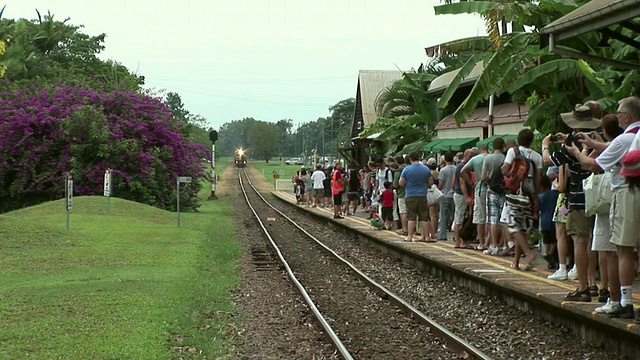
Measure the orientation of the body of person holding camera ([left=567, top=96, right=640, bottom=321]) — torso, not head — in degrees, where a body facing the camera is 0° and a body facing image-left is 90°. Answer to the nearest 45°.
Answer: approximately 90°

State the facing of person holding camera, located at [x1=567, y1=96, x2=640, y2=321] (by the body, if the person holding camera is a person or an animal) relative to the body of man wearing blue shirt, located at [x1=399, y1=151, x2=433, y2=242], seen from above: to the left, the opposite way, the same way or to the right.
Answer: to the left

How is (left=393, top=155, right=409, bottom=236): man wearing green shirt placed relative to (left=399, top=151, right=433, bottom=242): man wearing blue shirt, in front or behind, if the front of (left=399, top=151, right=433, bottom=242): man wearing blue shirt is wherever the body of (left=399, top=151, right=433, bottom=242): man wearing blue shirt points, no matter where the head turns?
in front

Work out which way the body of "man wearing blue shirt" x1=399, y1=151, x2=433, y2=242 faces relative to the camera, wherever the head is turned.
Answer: away from the camera

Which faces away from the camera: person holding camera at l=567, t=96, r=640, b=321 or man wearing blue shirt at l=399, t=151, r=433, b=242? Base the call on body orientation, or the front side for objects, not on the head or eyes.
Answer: the man wearing blue shirt

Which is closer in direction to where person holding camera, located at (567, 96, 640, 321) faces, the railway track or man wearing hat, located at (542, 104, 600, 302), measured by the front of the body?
the railway track
